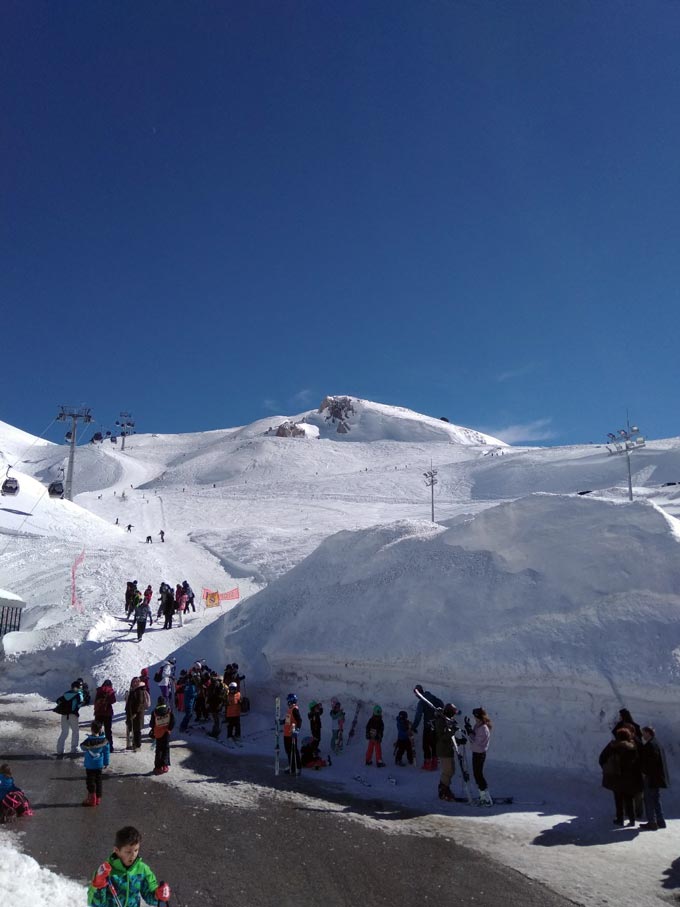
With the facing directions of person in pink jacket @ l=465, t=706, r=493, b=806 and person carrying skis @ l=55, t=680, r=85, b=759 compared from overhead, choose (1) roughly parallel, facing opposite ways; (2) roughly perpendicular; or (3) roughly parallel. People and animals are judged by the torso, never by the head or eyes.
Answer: roughly perpendicular

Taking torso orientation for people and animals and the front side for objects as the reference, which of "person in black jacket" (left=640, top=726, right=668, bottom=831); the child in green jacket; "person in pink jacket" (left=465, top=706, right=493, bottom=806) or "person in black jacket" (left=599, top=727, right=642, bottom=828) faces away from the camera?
"person in black jacket" (left=599, top=727, right=642, bottom=828)

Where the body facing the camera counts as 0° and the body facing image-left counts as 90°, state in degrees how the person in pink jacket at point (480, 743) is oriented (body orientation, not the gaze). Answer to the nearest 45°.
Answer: approximately 90°

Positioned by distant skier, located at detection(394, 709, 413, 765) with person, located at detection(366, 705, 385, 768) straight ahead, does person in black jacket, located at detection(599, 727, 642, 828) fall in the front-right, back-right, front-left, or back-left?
back-left

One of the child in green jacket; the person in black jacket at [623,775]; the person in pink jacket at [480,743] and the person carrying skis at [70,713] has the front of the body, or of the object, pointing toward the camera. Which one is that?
the child in green jacket

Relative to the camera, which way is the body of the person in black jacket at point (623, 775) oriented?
away from the camera

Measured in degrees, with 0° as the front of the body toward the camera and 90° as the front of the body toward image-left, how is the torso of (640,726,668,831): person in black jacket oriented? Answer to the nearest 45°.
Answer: approximately 90°
